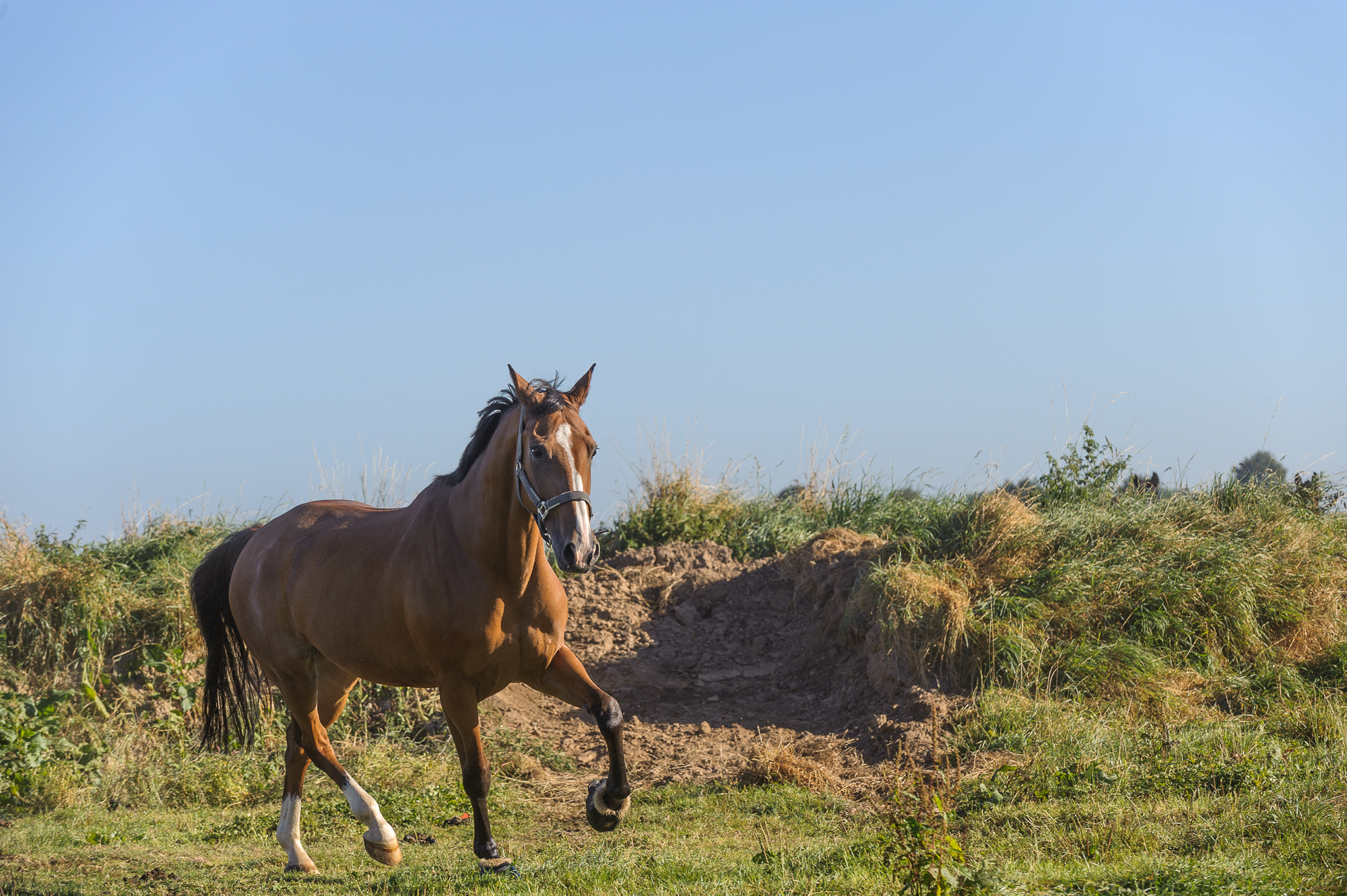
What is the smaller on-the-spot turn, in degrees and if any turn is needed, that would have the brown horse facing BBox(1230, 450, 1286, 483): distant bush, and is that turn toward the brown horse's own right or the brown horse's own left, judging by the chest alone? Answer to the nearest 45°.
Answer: approximately 90° to the brown horse's own left

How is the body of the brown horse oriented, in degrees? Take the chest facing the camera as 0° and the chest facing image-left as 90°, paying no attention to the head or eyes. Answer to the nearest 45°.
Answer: approximately 315°
